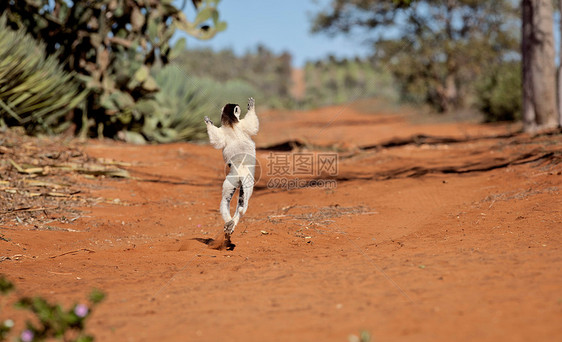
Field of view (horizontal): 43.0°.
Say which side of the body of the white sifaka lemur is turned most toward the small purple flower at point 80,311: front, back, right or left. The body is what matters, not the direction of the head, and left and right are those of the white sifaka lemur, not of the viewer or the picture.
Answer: back

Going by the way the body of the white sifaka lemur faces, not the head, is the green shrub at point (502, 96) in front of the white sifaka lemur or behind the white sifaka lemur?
in front

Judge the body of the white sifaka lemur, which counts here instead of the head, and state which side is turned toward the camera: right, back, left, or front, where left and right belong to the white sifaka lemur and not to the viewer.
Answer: back

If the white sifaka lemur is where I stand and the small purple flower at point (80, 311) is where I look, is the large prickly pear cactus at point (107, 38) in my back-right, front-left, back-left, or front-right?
back-right

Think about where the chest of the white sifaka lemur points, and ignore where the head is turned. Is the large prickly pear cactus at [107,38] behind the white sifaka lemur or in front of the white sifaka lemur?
in front

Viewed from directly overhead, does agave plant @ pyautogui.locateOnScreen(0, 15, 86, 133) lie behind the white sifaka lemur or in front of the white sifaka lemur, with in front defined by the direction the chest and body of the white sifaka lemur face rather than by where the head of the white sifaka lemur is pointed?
in front
